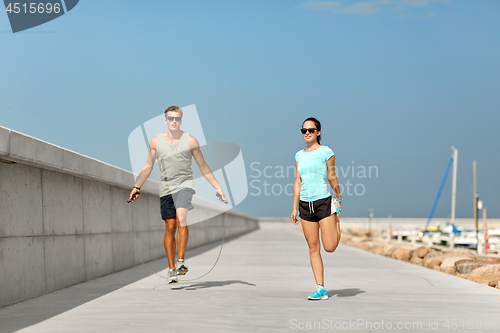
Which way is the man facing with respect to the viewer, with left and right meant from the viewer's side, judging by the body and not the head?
facing the viewer

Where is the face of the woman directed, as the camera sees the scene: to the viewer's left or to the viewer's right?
to the viewer's left

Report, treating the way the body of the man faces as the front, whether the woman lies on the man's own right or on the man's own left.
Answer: on the man's own left

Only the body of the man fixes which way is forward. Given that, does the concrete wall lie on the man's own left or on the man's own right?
on the man's own right
